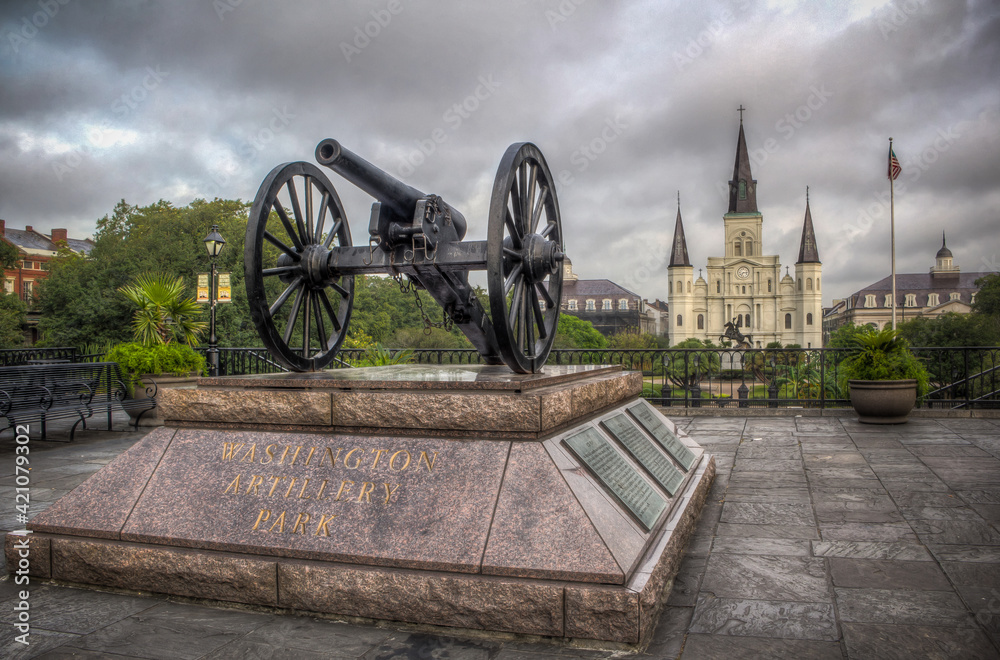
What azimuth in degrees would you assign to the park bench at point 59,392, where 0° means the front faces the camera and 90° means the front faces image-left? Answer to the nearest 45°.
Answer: approximately 315°

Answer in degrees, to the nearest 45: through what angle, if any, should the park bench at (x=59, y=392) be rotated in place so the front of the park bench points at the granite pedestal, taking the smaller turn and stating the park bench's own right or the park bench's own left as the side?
approximately 45° to the park bench's own right

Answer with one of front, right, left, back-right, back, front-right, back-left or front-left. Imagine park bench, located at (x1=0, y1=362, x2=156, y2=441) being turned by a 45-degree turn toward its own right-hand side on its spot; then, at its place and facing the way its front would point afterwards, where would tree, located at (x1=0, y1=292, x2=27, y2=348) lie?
back

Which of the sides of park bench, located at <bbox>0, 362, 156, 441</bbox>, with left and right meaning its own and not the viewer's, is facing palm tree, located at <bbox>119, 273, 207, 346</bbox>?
left

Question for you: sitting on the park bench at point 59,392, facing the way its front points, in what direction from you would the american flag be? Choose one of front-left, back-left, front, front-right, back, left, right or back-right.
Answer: front-left

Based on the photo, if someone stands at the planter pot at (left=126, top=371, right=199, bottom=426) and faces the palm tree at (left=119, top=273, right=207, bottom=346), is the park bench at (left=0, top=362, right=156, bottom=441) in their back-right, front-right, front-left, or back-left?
back-left
